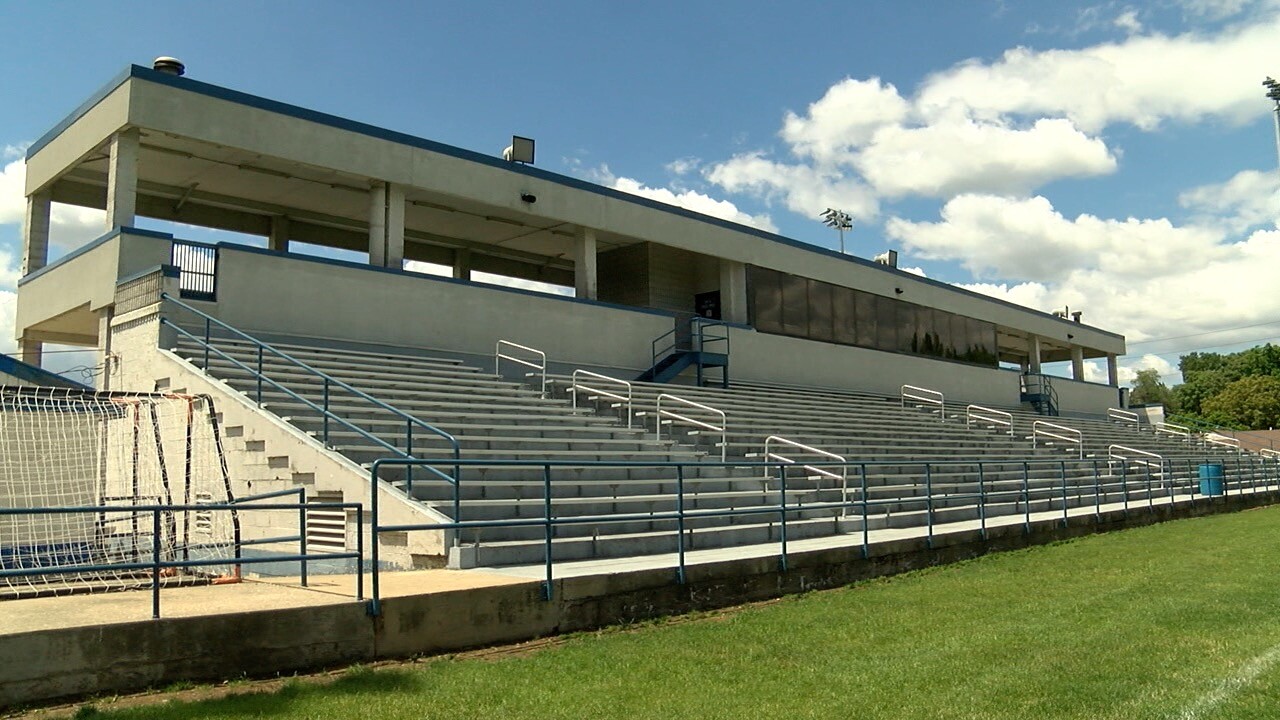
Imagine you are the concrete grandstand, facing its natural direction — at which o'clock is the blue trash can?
The blue trash can is roughly at 10 o'clock from the concrete grandstand.

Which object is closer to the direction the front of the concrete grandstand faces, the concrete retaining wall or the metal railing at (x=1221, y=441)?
the concrete retaining wall

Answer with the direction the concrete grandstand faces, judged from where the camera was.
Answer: facing the viewer and to the right of the viewer

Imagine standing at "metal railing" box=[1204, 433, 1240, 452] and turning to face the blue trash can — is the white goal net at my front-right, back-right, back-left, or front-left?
front-right

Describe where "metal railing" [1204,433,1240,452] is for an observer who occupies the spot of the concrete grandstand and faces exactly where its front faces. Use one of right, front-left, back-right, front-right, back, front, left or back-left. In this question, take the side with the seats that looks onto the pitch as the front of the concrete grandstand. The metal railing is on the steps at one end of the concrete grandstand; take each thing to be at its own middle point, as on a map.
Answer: left
